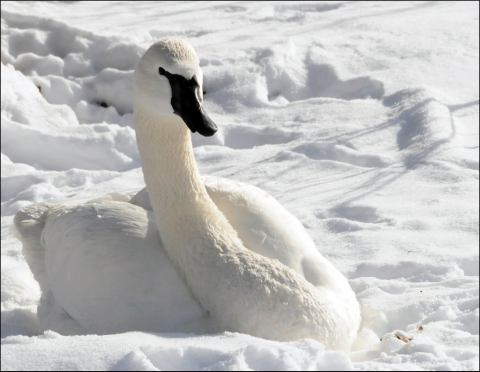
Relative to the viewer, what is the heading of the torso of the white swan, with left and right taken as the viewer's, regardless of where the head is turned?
facing the viewer and to the right of the viewer
